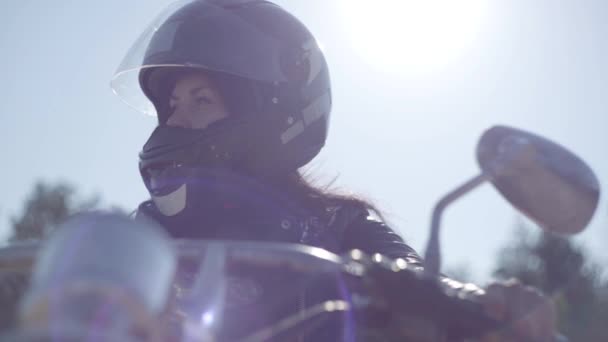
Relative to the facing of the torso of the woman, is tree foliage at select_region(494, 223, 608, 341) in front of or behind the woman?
behind

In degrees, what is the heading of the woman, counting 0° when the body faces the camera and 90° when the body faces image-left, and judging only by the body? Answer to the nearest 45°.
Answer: approximately 45°
